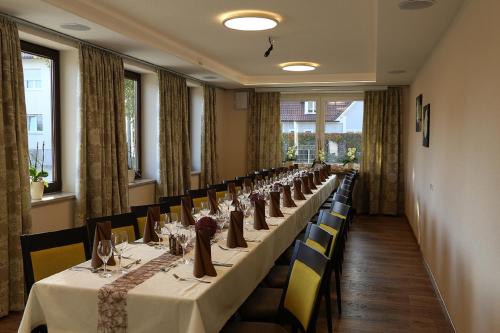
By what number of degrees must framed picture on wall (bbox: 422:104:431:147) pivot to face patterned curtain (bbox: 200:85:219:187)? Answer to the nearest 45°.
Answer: approximately 45° to its right

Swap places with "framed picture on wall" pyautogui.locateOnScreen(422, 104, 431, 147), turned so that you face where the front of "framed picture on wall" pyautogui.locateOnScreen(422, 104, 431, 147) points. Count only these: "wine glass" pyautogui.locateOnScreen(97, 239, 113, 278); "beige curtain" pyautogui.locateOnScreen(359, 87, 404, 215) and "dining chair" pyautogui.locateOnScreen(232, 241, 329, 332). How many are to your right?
1

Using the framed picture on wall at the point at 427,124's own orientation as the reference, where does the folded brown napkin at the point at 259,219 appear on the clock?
The folded brown napkin is roughly at 10 o'clock from the framed picture on wall.

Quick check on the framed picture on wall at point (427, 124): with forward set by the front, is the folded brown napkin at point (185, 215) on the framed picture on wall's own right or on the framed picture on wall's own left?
on the framed picture on wall's own left

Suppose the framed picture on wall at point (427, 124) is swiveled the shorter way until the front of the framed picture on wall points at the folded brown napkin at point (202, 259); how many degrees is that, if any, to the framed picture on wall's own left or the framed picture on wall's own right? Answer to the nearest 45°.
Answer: approximately 90° to the framed picture on wall's own left

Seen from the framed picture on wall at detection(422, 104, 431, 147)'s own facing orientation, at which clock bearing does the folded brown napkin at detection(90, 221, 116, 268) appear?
The folded brown napkin is roughly at 10 o'clock from the framed picture on wall.

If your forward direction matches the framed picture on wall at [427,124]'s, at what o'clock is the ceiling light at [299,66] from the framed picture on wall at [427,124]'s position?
The ceiling light is roughly at 1 o'clock from the framed picture on wall.

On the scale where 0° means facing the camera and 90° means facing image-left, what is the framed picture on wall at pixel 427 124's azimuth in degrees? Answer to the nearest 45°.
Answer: approximately 90°

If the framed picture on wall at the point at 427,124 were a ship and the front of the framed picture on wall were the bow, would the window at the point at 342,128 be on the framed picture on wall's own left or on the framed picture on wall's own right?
on the framed picture on wall's own right

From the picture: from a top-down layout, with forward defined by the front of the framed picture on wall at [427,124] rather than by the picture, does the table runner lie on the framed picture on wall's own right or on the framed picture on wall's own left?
on the framed picture on wall's own left

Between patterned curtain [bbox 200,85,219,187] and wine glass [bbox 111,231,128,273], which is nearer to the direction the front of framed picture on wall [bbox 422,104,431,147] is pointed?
the patterned curtain

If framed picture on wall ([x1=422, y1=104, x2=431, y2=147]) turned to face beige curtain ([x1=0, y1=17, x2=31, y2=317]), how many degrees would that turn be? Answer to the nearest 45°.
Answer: approximately 45° to its left

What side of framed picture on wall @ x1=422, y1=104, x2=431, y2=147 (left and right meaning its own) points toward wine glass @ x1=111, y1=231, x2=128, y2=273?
left

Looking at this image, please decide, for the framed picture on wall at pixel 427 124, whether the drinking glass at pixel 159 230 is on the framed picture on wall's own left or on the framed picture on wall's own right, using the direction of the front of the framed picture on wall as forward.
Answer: on the framed picture on wall's own left
